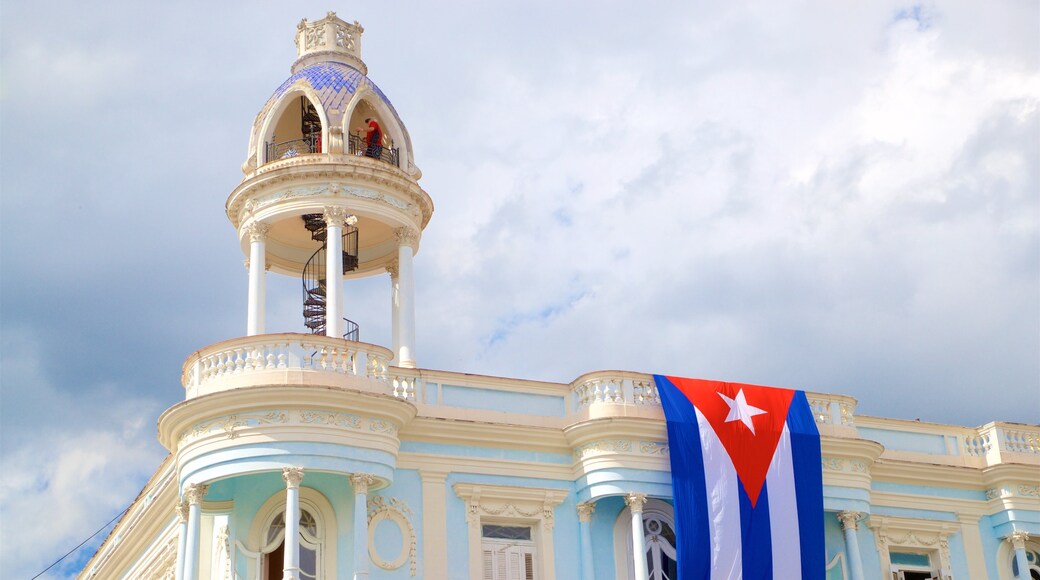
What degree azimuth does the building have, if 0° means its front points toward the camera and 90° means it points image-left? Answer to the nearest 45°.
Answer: approximately 0°
